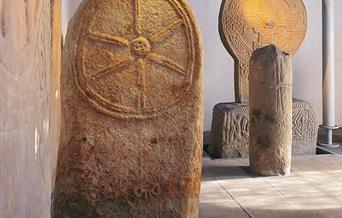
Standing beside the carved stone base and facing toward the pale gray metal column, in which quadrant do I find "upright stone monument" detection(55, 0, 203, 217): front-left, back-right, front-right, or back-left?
back-right

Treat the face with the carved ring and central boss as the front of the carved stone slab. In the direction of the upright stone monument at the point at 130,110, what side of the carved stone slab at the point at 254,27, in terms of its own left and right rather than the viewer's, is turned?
front

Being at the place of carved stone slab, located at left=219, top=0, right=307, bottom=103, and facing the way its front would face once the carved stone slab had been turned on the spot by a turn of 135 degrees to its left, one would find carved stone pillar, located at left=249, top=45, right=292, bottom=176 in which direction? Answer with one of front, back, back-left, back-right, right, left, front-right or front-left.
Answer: back-right

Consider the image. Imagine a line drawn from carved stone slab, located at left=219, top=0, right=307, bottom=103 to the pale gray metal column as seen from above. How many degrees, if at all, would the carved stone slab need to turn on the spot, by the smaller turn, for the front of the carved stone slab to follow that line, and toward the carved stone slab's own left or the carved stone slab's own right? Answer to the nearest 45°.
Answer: approximately 135° to the carved stone slab's own left

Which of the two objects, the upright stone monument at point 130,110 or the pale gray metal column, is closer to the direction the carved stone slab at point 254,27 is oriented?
the upright stone monument

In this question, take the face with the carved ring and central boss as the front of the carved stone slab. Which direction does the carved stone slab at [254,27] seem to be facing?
toward the camera
